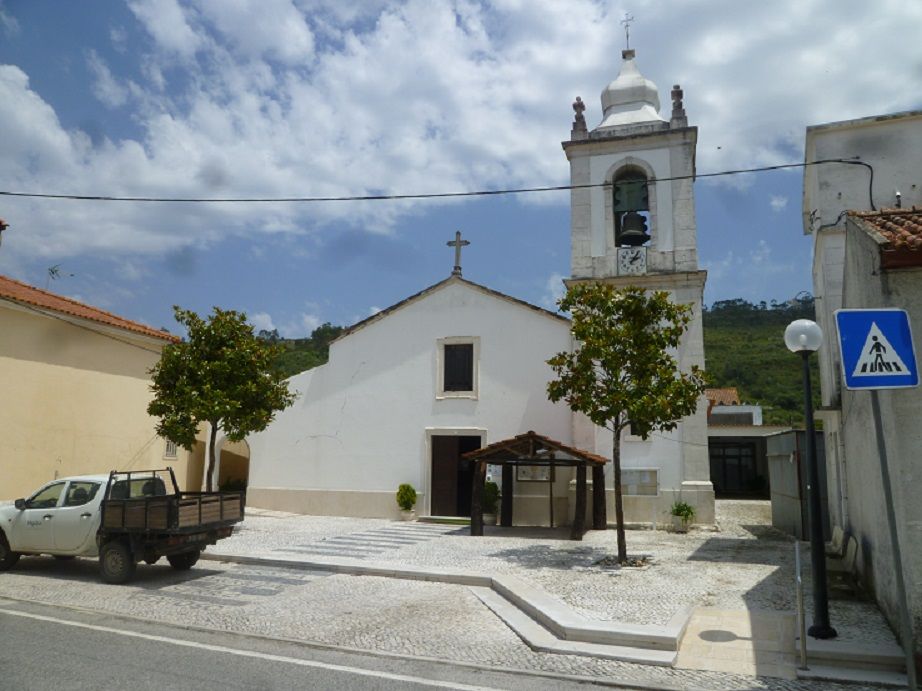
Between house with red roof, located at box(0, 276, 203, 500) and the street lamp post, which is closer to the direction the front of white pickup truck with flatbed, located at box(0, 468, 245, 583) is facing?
the house with red roof

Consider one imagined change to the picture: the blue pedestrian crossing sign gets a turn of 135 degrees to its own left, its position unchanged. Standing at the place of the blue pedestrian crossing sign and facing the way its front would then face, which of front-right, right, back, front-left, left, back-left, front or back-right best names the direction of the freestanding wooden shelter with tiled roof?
left

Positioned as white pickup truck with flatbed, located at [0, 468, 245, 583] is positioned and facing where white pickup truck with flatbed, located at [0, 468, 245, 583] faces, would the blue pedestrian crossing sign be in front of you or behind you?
behind

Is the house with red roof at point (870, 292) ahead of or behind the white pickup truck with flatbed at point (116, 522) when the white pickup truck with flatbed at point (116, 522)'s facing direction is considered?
behind

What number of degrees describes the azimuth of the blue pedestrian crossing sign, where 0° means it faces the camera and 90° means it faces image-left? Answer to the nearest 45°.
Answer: approximately 0°

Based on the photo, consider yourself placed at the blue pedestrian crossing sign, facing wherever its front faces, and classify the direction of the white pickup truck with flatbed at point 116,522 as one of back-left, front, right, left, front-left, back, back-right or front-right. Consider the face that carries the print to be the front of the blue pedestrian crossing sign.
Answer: right

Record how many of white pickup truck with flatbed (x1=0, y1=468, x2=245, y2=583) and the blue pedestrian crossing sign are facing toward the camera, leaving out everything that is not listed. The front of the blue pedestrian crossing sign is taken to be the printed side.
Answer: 1

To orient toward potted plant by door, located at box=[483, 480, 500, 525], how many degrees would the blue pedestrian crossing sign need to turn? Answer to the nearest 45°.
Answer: approximately 135° to its right

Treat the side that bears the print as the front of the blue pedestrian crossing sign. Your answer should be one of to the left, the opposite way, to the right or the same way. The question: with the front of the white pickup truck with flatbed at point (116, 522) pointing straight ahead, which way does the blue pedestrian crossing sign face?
to the left

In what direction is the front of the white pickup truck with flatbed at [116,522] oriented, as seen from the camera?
facing away from the viewer and to the left of the viewer

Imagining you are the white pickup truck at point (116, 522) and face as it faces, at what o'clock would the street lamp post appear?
The street lamp post is roughly at 6 o'clock from the white pickup truck.

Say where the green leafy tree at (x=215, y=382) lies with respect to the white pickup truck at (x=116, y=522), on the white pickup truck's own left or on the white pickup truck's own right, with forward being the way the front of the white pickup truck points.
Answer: on the white pickup truck's own right
